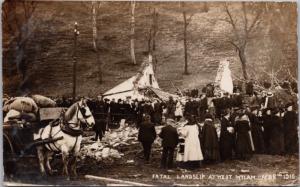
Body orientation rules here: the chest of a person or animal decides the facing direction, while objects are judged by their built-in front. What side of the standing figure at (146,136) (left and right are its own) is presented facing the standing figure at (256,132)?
right

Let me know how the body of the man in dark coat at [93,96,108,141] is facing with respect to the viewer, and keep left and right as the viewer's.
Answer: facing away from the viewer

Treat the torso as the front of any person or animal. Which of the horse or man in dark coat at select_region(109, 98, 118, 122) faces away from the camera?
the man in dark coat

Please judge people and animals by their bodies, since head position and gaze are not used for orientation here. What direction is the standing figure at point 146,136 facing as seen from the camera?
away from the camera
